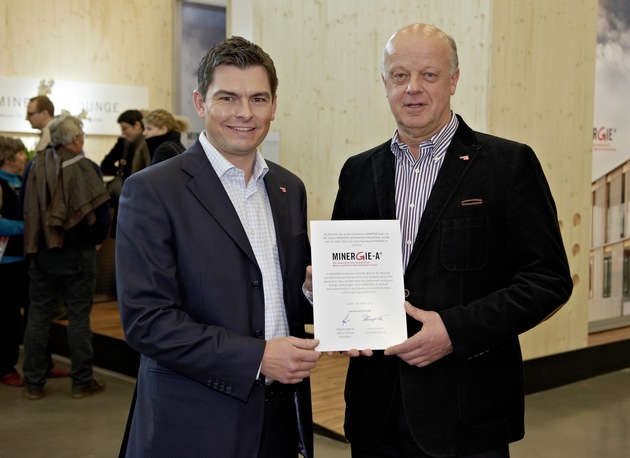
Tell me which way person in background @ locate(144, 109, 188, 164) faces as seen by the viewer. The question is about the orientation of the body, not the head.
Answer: to the viewer's left

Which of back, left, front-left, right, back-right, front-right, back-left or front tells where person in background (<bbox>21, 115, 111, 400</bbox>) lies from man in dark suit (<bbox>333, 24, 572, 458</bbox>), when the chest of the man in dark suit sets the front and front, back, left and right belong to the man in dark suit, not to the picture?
right

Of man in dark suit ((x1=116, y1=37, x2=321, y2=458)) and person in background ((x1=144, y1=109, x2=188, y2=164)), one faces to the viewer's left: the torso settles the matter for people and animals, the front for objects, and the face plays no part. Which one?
the person in background

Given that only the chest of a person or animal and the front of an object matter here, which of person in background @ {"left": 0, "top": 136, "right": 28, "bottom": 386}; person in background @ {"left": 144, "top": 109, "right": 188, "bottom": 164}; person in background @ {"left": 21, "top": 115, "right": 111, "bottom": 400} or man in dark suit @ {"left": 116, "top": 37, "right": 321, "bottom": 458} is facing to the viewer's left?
person in background @ {"left": 144, "top": 109, "right": 188, "bottom": 164}

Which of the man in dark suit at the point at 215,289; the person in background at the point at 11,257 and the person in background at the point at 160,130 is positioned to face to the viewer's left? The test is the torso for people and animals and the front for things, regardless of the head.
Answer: the person in background at the point at 160,130

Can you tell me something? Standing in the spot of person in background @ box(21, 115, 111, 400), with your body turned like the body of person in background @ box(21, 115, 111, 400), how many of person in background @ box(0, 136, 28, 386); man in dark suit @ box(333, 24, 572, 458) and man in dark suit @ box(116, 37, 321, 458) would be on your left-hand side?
1

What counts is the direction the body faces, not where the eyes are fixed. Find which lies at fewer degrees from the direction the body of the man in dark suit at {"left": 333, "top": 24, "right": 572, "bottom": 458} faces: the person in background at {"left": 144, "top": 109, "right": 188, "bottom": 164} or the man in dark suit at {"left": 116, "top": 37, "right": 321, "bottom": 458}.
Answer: the man in dark suit

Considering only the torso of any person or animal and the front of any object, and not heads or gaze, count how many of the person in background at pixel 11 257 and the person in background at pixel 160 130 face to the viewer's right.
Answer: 1

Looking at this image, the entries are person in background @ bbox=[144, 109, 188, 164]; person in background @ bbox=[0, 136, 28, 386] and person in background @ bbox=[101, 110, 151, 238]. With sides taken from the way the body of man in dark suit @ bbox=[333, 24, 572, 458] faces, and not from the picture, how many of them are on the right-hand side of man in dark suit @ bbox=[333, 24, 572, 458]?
3

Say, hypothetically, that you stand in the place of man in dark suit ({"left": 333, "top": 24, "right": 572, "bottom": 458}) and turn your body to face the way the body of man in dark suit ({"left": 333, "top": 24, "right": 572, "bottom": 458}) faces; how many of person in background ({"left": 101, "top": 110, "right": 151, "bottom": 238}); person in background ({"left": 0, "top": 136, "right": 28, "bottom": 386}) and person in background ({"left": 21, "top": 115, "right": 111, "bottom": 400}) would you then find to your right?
3

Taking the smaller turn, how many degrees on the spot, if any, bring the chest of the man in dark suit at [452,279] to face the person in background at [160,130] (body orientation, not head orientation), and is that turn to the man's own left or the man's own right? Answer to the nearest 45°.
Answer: approximately 90° to the man's own right
